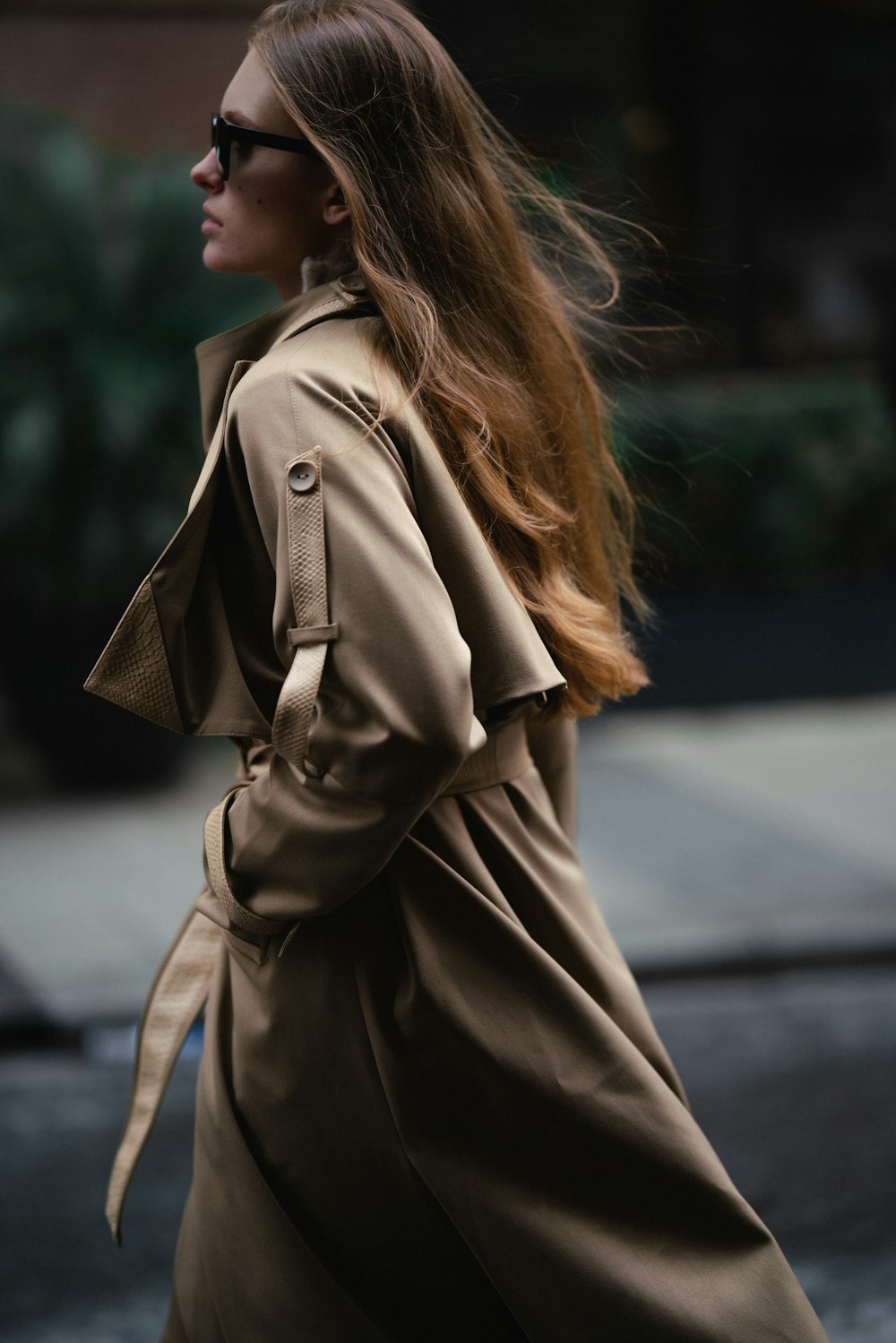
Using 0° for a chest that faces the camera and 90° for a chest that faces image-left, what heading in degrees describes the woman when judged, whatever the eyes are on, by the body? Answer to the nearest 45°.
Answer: approximately 90°

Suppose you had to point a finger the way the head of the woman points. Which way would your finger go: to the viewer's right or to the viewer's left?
to the viewer's left
